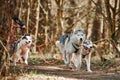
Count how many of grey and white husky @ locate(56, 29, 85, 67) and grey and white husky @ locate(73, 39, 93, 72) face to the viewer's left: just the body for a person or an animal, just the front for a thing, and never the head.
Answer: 0

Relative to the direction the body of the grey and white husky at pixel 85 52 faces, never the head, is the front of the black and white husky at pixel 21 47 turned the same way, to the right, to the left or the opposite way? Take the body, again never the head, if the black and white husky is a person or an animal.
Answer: the same way

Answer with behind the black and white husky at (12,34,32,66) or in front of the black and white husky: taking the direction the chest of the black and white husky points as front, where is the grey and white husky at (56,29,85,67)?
in front

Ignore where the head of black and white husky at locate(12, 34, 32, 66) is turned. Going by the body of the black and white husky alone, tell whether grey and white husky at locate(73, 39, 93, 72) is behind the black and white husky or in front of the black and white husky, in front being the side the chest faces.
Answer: in front

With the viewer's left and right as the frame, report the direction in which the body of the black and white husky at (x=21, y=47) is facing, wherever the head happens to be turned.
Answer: facing the viewer and to the right of the viewer

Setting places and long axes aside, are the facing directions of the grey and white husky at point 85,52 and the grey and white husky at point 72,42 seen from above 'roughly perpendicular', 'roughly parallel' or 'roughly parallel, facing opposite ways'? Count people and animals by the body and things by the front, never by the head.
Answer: roughly parallel

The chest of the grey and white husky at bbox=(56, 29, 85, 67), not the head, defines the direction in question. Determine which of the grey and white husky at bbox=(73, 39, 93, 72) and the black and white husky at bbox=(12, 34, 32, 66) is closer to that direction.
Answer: the grey and white husky

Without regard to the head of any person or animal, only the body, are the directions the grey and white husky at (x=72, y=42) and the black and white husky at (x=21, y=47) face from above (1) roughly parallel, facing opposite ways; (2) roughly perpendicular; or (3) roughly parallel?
roughly parallel
